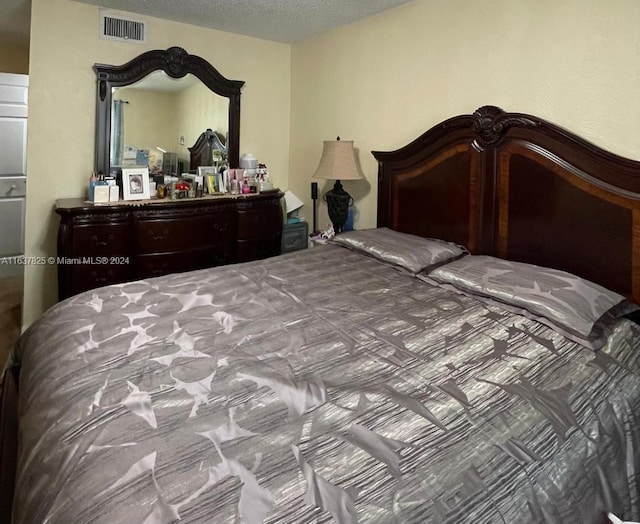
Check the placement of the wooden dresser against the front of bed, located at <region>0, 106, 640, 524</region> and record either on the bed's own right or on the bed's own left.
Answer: on the bed's own right

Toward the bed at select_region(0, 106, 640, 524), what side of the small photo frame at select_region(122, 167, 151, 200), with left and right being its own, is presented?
front

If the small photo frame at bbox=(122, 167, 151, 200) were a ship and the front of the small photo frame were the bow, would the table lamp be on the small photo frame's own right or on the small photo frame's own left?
on the small photo frame's own left

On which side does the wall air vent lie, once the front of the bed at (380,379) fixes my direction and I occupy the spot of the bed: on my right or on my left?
on my right

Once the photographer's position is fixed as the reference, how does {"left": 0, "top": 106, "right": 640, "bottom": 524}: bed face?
facing the viewer and to the left of the viewer

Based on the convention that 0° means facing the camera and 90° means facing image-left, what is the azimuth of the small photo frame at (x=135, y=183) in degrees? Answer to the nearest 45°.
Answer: approximately 0°

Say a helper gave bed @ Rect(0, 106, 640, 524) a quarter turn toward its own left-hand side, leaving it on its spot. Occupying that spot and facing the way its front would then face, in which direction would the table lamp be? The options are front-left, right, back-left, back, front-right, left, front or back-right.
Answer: back-left
